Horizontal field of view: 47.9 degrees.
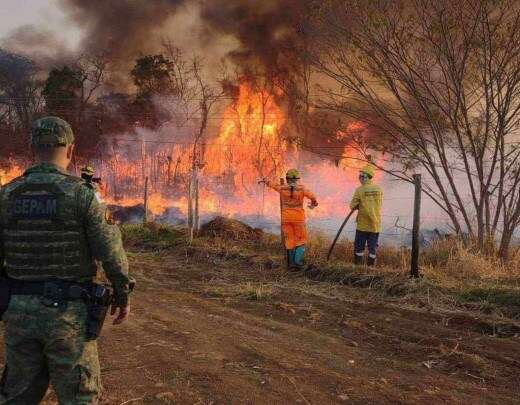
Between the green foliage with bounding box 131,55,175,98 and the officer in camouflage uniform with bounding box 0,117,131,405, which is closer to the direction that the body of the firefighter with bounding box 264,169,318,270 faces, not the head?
the green foliage

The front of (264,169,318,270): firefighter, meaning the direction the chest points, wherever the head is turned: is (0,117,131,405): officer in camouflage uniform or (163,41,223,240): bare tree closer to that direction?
the bare tree

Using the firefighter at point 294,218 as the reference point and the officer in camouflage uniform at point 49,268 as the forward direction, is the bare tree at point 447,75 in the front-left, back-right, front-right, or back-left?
back-left

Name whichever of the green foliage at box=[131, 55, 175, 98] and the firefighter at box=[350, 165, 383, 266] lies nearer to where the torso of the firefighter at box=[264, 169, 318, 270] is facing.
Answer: the green foliage

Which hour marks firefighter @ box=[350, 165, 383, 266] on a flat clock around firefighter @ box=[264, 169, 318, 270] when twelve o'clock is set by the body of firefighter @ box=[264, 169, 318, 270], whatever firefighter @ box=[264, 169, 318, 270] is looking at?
firefighter @ box=[350, 165, 383, 266] is roughly at 3 o'clock from firefighter @ box=[264, 169, 318, 270].

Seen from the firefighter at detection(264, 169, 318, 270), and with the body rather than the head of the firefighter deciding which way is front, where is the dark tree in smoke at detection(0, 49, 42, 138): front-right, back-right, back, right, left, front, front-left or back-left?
front-left

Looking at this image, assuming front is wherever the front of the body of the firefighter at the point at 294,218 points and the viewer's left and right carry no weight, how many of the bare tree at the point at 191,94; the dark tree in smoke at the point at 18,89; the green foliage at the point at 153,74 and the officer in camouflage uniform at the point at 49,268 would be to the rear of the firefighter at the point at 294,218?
1

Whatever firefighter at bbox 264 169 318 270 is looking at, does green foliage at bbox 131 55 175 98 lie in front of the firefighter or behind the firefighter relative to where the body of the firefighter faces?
in front

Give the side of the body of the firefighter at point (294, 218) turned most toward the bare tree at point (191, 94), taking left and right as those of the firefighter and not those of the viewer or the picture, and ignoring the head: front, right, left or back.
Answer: front

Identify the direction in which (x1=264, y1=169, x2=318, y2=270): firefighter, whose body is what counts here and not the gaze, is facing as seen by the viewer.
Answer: away from the camera

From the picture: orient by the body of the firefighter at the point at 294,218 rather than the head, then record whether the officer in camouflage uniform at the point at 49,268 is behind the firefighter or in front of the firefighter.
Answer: behind
